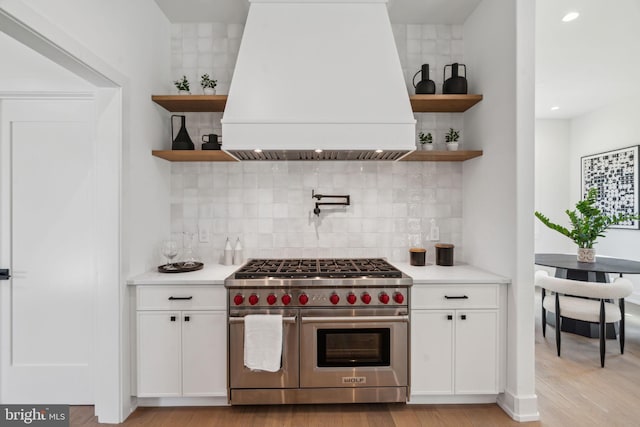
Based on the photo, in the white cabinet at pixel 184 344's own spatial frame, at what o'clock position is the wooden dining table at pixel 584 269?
The wooden dining table is roughly at 9 o'clock from the white cabinet.

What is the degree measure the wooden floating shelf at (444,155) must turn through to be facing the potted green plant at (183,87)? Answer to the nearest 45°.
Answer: approximately 90° to its right

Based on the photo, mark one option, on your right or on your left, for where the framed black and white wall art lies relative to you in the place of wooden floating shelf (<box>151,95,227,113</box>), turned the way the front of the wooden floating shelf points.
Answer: on your left

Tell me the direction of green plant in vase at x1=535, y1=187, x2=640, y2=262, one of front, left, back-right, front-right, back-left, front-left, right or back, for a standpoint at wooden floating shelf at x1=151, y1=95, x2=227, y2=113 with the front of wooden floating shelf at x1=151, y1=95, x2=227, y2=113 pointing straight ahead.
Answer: left

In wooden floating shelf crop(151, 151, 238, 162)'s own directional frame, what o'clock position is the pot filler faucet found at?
The pot filler faucet is roughly at 9 o'clock from the wooden floating shelf.

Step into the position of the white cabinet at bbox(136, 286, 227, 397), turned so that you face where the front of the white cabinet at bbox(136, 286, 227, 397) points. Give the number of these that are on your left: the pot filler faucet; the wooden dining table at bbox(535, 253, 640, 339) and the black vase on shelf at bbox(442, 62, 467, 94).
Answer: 3

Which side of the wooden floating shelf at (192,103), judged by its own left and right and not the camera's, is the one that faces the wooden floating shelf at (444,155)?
left

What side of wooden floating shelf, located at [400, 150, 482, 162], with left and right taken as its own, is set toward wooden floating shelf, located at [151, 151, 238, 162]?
right

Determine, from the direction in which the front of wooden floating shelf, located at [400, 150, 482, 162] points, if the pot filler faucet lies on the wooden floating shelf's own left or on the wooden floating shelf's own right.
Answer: on the wooden floating shelf's own right

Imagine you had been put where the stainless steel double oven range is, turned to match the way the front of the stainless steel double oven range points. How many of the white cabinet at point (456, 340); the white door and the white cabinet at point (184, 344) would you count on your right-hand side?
2
